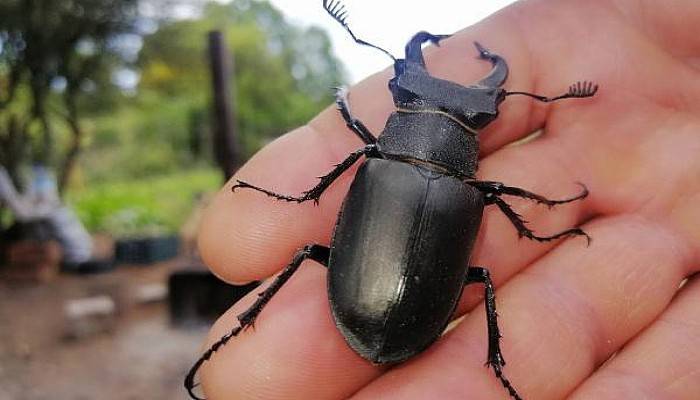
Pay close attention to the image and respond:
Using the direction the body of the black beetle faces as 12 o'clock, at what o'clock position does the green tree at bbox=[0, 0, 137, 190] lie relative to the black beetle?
The green tree is roughly at 11 o'clock from the black beetle.

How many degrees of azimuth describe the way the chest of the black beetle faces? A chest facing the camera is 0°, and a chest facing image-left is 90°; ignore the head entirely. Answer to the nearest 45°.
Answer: approximately 180°

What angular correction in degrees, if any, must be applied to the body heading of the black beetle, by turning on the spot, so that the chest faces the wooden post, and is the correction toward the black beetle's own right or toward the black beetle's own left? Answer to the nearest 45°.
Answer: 0° — it already faces it
